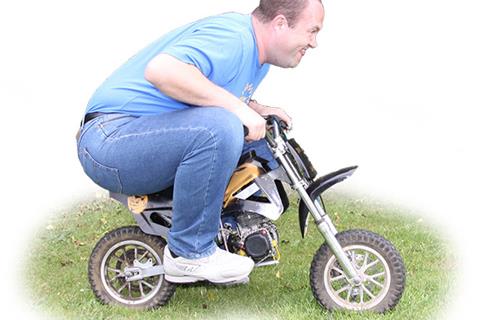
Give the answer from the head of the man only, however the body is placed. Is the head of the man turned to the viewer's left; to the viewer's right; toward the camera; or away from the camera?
to the viewer's right

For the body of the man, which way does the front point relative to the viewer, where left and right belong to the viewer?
facing to the right of the viewer

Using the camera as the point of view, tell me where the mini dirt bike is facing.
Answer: facing to the right of the viewer
